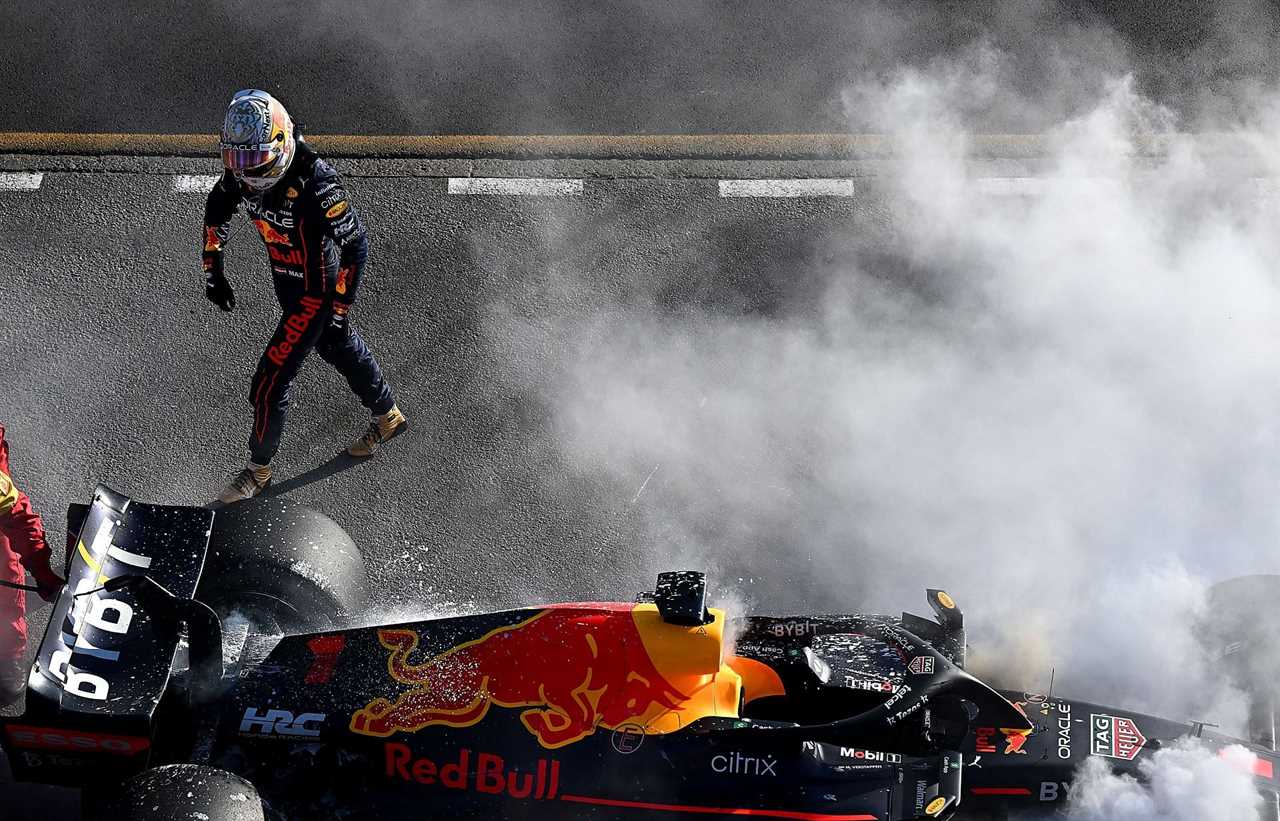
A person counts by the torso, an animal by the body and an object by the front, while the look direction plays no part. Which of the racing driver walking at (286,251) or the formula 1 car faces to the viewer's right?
the formula 1 car

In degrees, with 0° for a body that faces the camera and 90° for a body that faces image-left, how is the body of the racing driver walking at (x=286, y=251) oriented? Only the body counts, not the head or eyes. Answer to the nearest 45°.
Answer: approximately 45°

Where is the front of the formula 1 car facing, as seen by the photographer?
facing to the right of the viewer

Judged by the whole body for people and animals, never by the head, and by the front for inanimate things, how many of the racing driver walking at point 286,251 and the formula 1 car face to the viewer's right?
1

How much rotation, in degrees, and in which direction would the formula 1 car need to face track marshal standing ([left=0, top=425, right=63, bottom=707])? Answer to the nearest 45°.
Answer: approximately 180°
